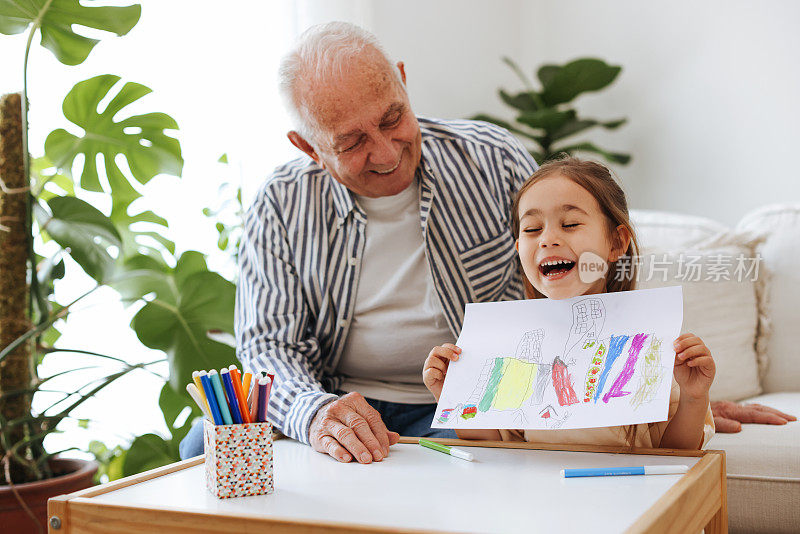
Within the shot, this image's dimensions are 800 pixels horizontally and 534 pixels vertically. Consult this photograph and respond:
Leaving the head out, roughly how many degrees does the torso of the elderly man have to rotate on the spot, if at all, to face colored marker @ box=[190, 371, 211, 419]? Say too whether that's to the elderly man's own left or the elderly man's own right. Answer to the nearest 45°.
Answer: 0° — they already face it

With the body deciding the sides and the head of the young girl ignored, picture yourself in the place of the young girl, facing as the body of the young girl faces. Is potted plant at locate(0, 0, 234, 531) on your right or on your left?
on your right

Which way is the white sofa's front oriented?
toward the camera

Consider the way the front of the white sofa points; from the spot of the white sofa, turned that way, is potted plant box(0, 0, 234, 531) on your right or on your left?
on your right

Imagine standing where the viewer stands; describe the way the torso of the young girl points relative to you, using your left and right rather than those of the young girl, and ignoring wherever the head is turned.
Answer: facing the viewer

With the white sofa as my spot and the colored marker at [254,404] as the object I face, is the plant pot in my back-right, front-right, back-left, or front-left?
front-right

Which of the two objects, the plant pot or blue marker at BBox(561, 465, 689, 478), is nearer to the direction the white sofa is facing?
the blue marker

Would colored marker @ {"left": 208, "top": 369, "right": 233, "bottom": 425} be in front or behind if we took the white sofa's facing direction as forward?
in front
